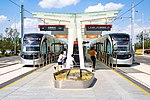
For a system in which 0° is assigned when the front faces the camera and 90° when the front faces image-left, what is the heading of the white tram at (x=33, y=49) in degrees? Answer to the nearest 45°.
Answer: approximately 45°

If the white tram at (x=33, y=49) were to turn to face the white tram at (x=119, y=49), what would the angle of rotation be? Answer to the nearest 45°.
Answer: approximately 135° to its left
